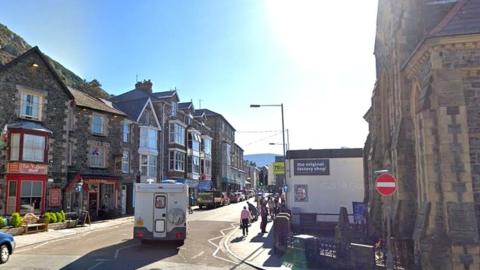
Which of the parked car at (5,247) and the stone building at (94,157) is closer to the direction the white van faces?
the stone building

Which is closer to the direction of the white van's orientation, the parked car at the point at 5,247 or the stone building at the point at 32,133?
the stone building

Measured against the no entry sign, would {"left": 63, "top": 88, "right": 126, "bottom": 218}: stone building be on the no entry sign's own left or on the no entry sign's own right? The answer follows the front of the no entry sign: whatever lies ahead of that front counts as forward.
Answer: on the no entry sign's own right

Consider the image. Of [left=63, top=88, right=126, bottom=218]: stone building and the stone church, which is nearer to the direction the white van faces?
the stone building

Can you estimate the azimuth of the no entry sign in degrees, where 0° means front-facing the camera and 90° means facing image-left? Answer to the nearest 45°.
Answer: approximately 0°

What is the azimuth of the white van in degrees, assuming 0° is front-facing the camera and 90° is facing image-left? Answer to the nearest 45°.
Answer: approximately 180°

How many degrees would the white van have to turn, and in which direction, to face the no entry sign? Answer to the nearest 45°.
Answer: approximately 135° to its right

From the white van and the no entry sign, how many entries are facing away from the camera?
1

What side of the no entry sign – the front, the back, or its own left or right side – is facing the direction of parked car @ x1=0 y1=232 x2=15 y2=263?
right

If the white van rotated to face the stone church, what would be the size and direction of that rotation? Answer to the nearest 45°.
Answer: approximately 135° to its right
